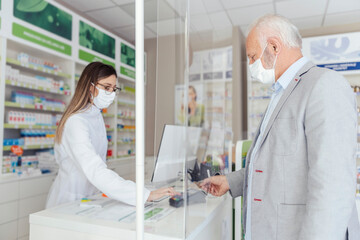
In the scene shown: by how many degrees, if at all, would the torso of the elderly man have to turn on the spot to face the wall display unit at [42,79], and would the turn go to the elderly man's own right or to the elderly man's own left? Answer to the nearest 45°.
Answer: approximately 45° to the elderly man's own right

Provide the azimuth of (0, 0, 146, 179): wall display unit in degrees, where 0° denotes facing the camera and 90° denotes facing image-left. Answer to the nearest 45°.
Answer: approximately 315°

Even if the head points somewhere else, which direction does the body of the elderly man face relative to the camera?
to the viewer's left

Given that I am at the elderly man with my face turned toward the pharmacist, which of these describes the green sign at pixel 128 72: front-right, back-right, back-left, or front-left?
front-right

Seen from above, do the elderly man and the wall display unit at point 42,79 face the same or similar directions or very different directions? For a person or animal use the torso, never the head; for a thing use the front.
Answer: very different directions

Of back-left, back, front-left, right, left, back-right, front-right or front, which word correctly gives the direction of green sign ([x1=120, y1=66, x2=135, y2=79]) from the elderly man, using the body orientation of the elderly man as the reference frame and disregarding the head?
front-right

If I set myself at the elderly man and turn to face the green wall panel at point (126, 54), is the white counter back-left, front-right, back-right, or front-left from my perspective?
front-left

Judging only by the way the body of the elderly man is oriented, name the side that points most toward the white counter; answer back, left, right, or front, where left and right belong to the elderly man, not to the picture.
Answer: front

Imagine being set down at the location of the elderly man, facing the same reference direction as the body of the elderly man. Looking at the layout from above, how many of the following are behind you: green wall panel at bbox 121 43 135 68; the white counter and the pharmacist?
0

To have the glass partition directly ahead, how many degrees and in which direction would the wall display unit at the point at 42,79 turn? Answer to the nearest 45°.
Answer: approximately 45° to its right

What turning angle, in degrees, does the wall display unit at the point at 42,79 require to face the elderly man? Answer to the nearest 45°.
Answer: approximately 45° to its right

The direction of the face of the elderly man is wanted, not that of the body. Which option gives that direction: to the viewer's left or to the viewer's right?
to the viewer's left

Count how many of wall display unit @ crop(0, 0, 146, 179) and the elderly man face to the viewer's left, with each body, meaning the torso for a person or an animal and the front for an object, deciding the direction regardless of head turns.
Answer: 1
